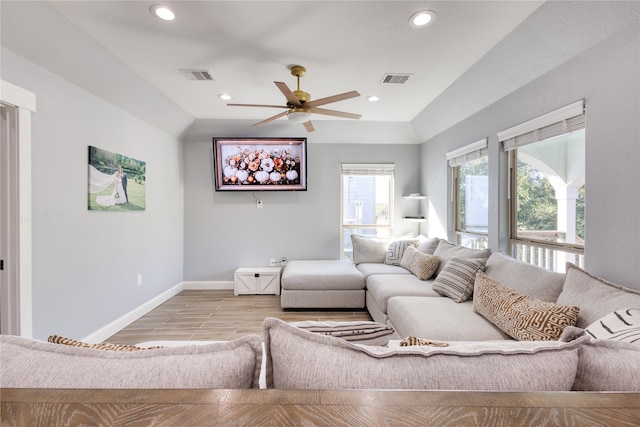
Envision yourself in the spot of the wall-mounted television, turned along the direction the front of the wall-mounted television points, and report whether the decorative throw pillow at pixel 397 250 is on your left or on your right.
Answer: on your left

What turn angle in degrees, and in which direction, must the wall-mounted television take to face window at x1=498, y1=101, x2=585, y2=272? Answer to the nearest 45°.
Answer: approximately 45° to its left

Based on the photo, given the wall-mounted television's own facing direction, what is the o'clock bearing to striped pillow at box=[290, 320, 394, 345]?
The striped pillow is roughly at 12 o'clock from the wall-mounted television.

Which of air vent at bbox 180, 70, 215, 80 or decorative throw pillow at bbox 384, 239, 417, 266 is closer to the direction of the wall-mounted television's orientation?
the air vent

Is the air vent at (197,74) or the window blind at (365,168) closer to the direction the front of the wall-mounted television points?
the air vent

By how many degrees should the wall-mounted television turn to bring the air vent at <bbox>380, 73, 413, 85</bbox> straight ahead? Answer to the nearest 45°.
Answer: approximately 45° to its left

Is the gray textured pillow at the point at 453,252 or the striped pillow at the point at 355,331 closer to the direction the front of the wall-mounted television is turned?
the striped pillow

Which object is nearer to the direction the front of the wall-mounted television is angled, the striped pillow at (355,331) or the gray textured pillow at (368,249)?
the striped pillow

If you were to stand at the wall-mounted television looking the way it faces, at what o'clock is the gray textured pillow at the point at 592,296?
The gray textured pillow is roughly at 11 o'clock from the wall-mounted television.

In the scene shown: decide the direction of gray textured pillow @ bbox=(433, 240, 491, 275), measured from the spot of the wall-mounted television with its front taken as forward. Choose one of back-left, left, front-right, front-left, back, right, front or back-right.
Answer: front-left

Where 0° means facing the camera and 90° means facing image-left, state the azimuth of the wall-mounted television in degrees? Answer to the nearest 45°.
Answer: approximately 0°

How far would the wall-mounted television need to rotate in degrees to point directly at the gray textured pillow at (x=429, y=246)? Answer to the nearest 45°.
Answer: approximately 45° to its left

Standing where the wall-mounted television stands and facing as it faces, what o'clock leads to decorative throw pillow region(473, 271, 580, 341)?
The decorative throw pillow is roughly at 11 o'clock from the wall-mounted television.

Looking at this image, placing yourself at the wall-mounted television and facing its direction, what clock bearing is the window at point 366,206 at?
The window is roughly at 9 o'clock from the wall-mounted television.
